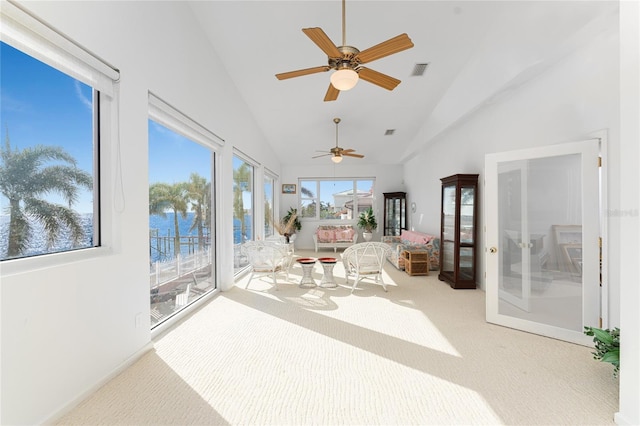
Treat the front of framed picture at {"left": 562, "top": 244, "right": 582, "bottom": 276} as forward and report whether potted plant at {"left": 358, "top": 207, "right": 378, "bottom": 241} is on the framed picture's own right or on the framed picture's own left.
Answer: on the framed picture's own right

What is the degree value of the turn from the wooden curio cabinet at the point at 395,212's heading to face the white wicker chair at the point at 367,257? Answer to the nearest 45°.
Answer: approximately 45° to its left

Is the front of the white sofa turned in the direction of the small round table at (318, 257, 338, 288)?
yes

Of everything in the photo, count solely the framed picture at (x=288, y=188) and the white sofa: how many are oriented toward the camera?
2

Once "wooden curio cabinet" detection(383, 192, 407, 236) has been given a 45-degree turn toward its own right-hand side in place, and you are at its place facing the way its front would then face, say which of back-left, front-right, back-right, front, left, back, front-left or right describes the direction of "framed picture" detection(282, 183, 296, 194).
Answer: front

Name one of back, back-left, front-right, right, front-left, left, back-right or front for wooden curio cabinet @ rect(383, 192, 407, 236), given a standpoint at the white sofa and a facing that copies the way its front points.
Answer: left

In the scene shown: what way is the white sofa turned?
toward the camera

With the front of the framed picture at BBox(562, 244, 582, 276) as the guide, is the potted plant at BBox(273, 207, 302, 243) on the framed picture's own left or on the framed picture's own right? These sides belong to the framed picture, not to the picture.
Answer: on the framed picture's own right

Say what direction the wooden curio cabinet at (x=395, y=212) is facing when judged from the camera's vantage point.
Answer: facing the viewer and to the left of the viewer

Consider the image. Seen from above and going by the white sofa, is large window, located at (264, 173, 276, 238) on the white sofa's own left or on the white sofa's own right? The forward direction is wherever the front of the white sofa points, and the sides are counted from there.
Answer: on the white sofa's own right

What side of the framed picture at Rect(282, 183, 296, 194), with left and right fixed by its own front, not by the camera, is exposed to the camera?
front
